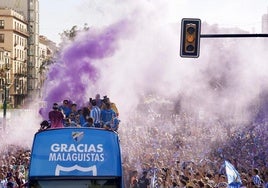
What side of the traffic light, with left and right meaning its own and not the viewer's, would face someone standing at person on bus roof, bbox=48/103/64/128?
right
